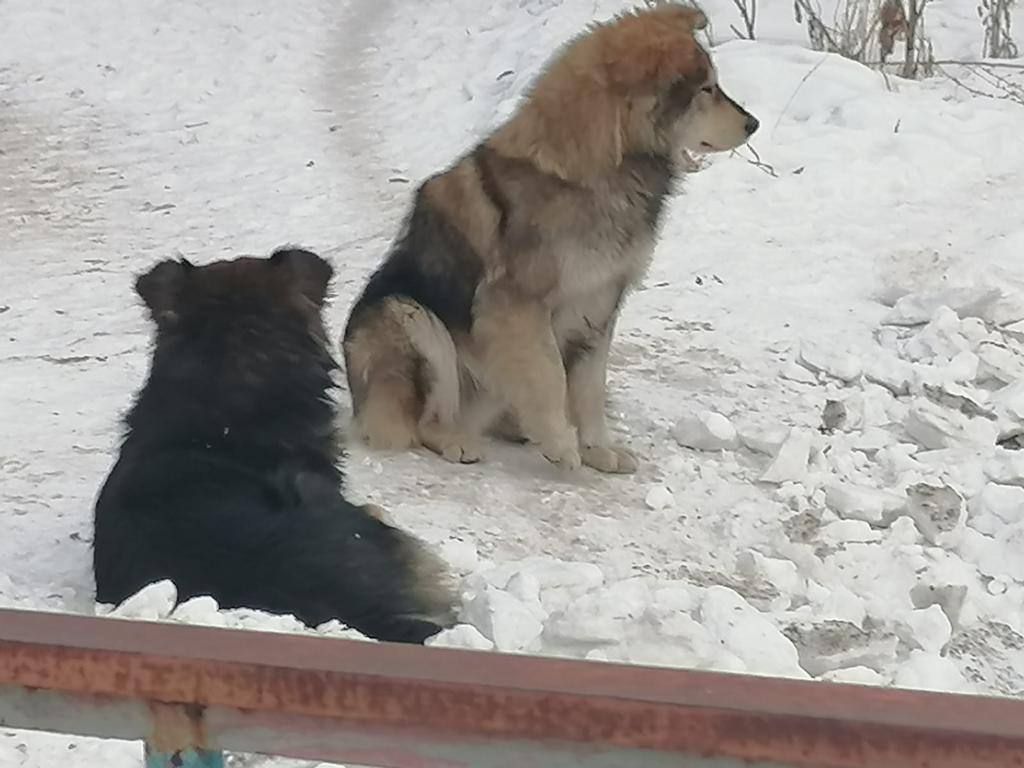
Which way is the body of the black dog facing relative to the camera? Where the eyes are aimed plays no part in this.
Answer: away from the camera

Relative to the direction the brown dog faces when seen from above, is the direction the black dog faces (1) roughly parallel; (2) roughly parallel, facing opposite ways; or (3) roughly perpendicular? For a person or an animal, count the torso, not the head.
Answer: roughly perpendicular

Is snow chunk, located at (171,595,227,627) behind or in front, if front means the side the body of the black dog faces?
behind

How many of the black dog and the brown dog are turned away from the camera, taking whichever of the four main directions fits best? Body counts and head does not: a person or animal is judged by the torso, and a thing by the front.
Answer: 1

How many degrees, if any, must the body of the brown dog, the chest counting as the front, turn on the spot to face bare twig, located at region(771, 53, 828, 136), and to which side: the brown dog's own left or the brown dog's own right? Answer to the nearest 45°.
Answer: approximately 90° to the brown dog's own left

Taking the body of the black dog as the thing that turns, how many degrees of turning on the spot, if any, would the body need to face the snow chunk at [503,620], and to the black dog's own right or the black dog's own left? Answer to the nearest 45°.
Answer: approximately 135° to the black dog's own right

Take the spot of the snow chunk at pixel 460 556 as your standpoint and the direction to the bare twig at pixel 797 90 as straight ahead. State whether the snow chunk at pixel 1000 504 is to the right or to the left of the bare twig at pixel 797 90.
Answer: right

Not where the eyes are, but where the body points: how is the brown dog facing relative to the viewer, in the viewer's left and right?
facing to the right of the viewer

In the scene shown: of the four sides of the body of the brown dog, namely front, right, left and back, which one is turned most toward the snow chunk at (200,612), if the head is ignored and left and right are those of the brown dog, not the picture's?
right

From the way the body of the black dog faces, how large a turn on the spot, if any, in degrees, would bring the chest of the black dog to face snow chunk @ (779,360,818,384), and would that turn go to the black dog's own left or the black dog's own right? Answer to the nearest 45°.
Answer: approximately 45° to the black dog's own right

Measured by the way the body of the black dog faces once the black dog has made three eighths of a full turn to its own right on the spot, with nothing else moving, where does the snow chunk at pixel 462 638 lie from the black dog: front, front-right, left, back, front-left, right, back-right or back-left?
front

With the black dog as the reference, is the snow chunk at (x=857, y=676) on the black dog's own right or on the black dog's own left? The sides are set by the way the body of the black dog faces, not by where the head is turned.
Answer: on the black dog's own right

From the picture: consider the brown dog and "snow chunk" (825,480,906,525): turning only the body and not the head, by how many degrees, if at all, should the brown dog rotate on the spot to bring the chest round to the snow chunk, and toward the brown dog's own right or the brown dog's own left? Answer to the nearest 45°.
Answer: approximately 45° to the brown dog's own right

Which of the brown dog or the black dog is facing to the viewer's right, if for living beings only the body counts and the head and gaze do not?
the brown dog

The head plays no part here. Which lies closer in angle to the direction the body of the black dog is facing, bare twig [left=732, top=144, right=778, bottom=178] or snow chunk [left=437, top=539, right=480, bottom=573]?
the bare twig
